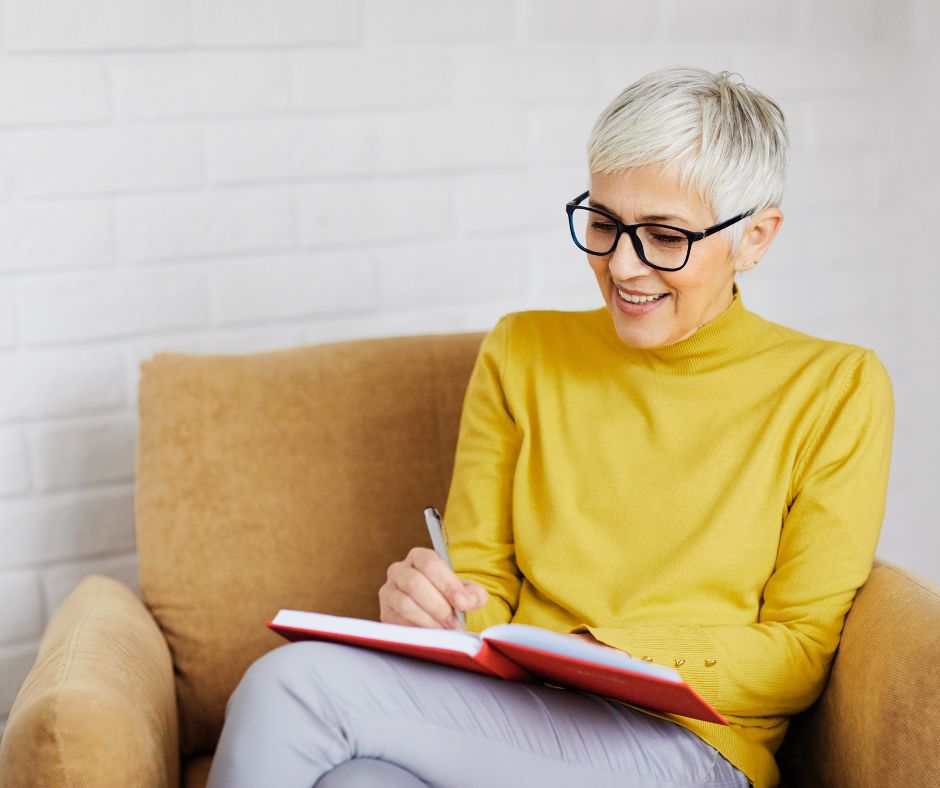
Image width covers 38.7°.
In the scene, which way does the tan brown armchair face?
toward the camera

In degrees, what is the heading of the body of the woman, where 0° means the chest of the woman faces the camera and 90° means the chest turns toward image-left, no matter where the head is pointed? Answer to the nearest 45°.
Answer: approximately 45°

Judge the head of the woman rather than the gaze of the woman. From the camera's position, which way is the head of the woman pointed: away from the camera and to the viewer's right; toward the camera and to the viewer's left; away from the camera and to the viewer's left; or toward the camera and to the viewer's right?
toward the camera and to the viewer's left
